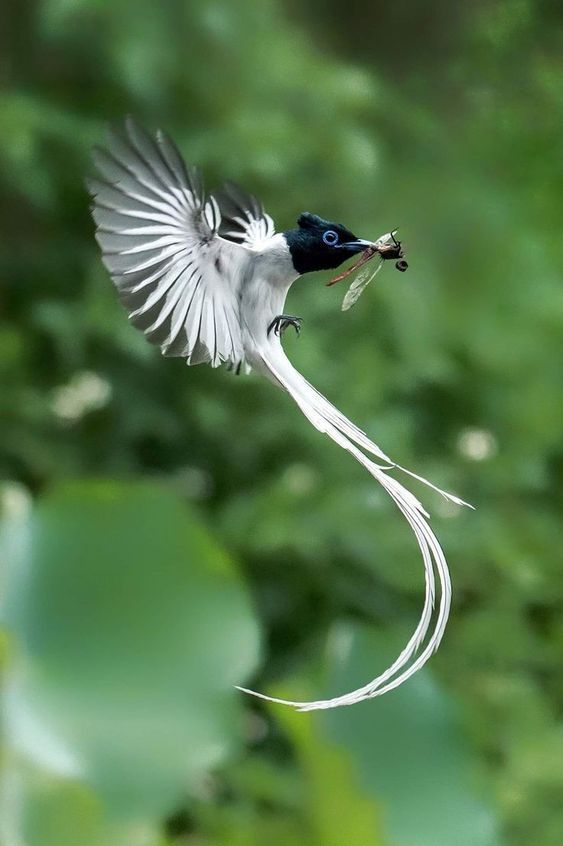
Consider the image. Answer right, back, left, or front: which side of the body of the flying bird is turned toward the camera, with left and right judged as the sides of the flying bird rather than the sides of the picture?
right
